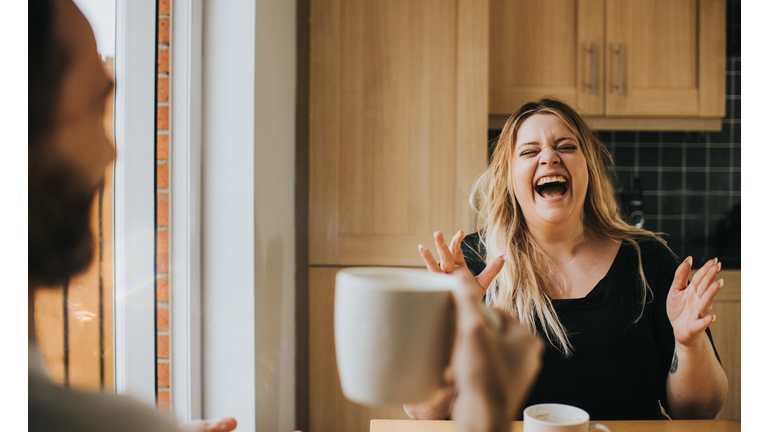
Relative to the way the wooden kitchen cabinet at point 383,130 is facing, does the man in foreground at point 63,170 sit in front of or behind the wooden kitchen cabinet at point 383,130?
in front

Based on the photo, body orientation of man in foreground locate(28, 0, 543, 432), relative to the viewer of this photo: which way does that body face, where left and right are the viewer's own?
facing away from the viewer and to the right of the viewer

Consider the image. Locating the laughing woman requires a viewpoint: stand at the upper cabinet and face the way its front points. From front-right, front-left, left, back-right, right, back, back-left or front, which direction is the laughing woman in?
front

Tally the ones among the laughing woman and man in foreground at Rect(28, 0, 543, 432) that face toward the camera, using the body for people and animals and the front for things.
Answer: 1

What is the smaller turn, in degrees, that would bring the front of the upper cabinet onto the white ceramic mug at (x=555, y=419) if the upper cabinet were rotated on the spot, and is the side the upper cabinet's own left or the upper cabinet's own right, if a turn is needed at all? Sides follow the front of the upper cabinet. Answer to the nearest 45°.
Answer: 0° — it already faces it

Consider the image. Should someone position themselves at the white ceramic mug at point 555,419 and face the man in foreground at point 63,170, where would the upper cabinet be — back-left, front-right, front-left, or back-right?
back-right

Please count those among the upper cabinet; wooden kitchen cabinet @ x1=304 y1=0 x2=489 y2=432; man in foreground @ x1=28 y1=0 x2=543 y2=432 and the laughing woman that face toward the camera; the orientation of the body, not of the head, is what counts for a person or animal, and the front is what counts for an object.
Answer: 3

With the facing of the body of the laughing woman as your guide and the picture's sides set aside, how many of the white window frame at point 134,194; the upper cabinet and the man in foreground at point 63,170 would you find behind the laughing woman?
1

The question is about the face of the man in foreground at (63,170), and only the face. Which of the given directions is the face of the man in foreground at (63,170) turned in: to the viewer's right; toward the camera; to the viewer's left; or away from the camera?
to the viewer's right

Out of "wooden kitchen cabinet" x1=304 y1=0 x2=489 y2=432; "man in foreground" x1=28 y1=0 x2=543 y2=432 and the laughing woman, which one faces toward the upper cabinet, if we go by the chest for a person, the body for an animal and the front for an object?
the man in foreground

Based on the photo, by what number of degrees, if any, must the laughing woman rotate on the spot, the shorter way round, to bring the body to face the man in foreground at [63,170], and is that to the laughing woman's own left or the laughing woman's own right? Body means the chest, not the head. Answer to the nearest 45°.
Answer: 0° — they already face them

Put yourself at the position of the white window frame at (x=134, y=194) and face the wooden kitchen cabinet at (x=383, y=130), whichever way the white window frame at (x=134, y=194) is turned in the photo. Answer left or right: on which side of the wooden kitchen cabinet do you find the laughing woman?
right

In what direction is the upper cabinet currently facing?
toward the camera

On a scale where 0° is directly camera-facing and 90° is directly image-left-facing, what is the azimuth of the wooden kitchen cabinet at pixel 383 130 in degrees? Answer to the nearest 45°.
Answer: approximately 0°

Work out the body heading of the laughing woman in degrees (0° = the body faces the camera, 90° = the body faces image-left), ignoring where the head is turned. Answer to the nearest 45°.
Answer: approximately 0°
